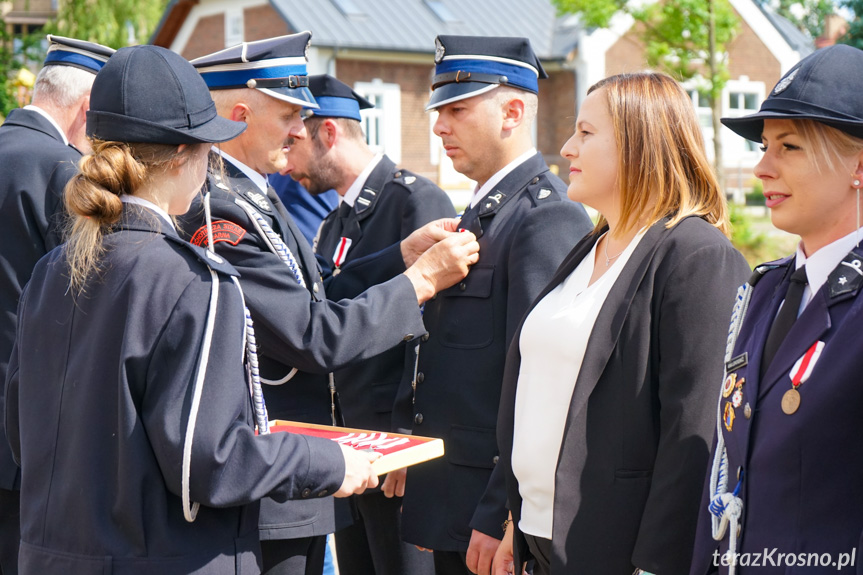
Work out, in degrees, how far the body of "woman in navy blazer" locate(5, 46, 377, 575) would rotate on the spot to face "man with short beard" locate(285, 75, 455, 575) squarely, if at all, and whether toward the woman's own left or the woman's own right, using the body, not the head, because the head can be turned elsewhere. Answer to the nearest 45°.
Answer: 0° — they already face them

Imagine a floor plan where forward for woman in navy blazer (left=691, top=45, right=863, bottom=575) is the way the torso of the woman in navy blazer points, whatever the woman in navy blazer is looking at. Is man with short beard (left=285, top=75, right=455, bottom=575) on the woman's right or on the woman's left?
on the woman's right

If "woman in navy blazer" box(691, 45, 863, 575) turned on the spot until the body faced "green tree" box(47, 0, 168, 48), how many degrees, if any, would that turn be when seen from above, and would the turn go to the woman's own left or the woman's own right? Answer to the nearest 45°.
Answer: approximately 90° to the woman's own right

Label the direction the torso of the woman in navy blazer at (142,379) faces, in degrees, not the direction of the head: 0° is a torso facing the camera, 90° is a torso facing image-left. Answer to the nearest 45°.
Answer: approximately 225°

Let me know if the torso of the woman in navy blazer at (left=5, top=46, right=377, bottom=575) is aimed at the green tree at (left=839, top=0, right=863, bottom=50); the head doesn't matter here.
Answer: yes

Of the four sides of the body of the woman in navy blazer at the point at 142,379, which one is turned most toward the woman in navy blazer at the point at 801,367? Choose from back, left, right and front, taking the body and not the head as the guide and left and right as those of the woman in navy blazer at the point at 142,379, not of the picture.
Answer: right

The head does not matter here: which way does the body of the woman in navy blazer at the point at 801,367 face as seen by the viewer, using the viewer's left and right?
facing the viewer and to the left of the viewer

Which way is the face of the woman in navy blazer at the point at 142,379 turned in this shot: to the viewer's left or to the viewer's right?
to the viewer's right

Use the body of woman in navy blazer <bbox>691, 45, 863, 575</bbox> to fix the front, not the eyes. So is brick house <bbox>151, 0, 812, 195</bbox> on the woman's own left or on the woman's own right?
on the woman's own right

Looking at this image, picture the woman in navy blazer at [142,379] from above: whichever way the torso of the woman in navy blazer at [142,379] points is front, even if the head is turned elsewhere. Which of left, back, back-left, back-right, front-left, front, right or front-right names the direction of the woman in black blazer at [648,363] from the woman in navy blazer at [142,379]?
front-right

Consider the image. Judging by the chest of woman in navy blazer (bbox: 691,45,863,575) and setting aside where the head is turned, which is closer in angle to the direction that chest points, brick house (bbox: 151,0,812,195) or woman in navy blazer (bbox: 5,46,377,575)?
the woman in navy blazer

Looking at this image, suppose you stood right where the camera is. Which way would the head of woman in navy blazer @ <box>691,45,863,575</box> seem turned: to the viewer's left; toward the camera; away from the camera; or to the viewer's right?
to the viewer's left

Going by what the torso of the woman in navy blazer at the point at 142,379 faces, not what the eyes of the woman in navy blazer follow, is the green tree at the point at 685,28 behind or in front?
in front

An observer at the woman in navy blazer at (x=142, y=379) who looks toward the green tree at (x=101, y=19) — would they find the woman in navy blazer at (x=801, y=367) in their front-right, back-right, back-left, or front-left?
back-right
